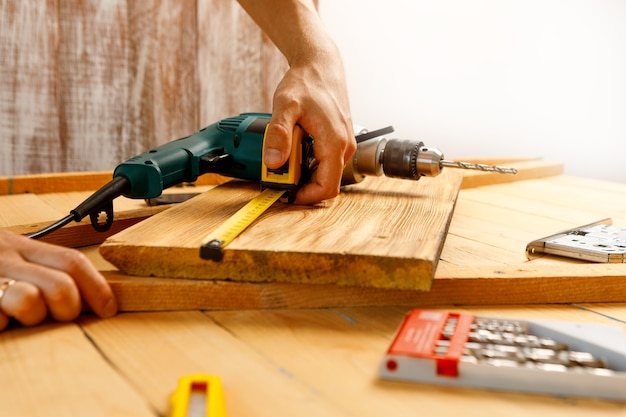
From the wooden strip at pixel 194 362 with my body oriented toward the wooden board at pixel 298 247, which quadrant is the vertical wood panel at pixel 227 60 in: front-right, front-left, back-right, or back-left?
front-left

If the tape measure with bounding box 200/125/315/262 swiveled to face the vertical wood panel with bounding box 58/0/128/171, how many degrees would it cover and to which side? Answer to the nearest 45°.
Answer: approximately 90° to its right

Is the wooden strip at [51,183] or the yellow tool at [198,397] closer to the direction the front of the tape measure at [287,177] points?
the yellow tool

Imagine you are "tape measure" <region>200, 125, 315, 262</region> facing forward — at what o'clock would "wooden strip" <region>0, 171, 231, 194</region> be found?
The wooden strip is roughly at 3 o'clock from the tape measure.

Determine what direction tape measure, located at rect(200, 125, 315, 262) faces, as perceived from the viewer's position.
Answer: facing the viewer and to the left of the viewer

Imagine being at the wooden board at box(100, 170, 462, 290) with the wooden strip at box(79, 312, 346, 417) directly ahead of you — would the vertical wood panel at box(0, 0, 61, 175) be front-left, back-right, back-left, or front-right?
back-right

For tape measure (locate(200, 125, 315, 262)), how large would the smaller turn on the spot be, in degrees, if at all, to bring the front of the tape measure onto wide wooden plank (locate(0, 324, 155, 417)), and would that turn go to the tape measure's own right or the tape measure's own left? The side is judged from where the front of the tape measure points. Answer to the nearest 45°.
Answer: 0° — it already faces it

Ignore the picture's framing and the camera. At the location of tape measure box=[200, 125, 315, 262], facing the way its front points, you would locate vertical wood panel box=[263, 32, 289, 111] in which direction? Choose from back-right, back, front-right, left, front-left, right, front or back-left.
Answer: back-right

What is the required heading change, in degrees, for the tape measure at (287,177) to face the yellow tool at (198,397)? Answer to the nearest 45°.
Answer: approximately 45° to its left
